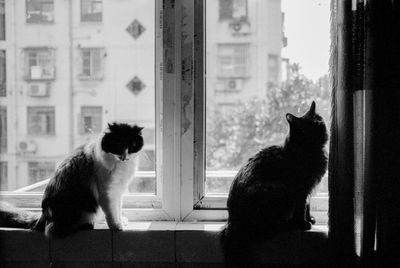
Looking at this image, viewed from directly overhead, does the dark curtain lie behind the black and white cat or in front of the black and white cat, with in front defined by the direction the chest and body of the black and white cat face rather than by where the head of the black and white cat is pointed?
in front
